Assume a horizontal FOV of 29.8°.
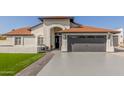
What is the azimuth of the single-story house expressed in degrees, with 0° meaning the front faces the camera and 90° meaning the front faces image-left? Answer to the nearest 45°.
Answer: approximately 0°
